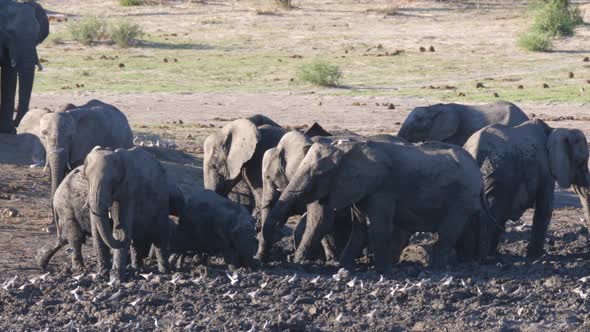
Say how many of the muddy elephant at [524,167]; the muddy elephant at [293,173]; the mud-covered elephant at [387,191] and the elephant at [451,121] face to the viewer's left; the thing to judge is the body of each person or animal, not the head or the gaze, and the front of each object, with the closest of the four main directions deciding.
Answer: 3

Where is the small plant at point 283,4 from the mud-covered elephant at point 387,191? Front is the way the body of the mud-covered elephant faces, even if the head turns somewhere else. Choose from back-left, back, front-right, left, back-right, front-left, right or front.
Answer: right

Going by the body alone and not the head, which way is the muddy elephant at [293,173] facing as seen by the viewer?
to the viewer's left

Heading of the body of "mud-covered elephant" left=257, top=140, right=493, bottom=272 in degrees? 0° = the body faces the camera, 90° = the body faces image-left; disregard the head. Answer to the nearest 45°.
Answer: approximately 90°

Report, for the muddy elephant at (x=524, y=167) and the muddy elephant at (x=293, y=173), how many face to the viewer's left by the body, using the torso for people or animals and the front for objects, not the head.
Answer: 1

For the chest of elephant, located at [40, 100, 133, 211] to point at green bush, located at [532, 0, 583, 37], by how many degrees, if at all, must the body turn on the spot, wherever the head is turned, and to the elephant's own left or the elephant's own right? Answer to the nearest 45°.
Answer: approximately 180°

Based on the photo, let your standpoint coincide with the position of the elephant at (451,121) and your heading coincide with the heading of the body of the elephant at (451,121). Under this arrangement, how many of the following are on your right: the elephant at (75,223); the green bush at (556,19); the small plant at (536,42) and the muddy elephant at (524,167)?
2

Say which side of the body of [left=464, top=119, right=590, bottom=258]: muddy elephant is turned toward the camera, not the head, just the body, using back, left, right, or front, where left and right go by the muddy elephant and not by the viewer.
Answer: right

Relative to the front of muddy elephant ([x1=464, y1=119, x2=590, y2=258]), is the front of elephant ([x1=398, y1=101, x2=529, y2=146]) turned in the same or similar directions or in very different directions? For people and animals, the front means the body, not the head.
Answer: very different directions

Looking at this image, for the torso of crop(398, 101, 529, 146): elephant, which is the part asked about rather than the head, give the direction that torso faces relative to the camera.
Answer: to the viewer's left
